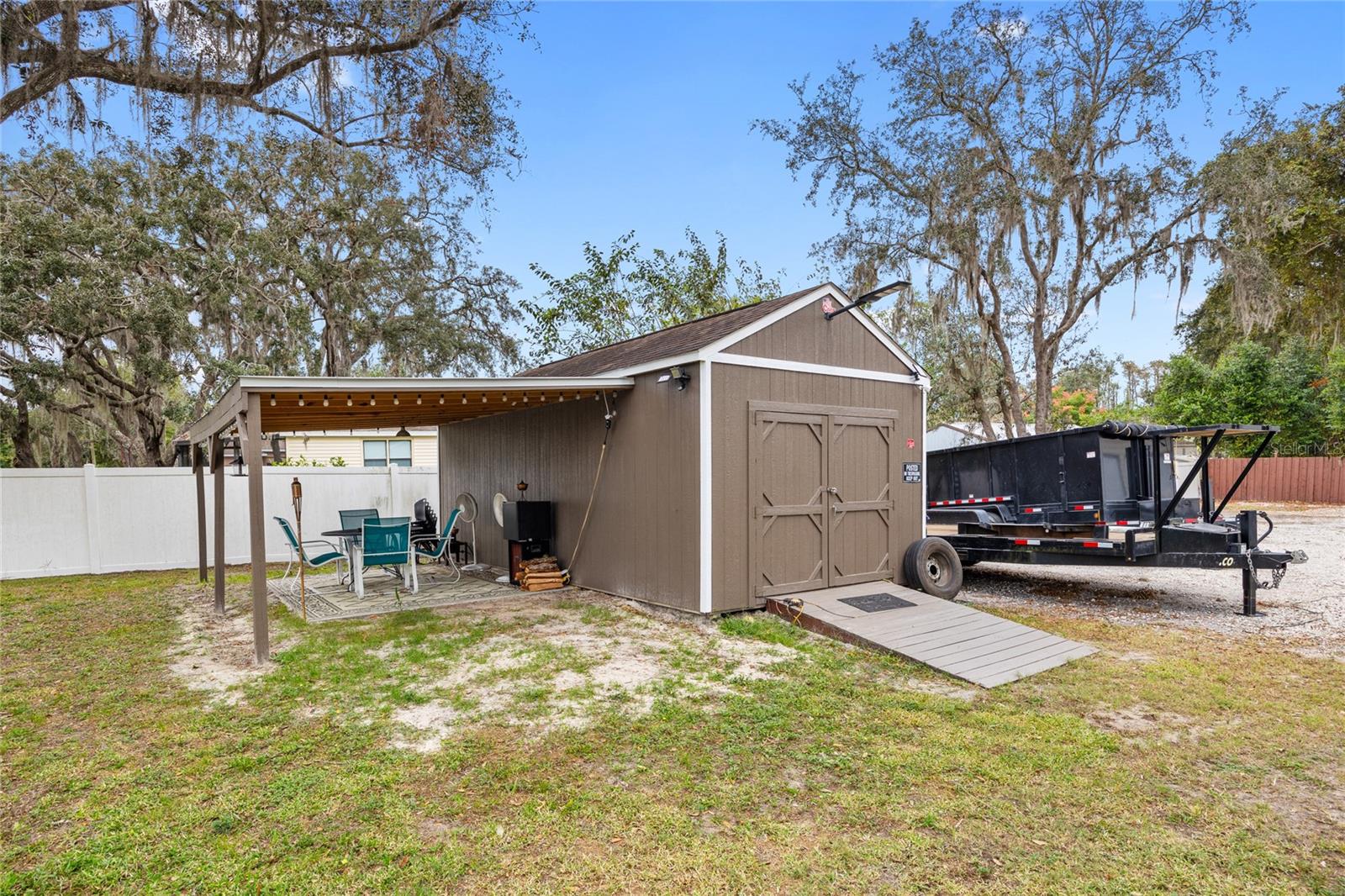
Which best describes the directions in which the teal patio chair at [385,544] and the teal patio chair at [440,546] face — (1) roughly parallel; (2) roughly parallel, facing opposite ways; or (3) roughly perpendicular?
roughly perpendicular

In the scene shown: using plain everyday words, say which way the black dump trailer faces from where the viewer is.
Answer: facing the viewer and to the right of the viewer

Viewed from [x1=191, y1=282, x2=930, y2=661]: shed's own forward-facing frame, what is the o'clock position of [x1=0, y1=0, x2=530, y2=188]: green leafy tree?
The green leafy tree is roughly at 5 o'clock from the shed.

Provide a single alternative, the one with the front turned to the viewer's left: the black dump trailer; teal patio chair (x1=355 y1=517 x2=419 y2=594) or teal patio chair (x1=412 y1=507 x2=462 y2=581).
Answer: teal patio chair (x1=412 y1=507 x2=462 y2=581)

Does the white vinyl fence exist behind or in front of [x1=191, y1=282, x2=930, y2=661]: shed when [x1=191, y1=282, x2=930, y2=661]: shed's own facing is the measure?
behind

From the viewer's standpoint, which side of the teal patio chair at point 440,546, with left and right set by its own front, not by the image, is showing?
left

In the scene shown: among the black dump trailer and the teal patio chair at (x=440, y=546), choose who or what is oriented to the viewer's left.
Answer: the teal patio chair

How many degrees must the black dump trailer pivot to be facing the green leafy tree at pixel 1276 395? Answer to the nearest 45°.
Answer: approximately 135° to its left

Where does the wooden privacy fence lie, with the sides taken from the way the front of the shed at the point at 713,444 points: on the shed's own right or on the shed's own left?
on the shed's own left

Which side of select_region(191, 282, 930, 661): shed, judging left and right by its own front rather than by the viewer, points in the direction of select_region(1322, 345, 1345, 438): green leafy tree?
left

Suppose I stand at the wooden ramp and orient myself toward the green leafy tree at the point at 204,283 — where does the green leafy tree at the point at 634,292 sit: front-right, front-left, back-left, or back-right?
front-right

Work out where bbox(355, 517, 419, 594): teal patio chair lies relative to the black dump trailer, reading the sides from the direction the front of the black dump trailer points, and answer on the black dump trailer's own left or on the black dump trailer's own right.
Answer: on the black dump trailer's own right

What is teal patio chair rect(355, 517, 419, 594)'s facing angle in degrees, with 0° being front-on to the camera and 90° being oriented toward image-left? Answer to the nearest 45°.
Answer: approximately 180°
